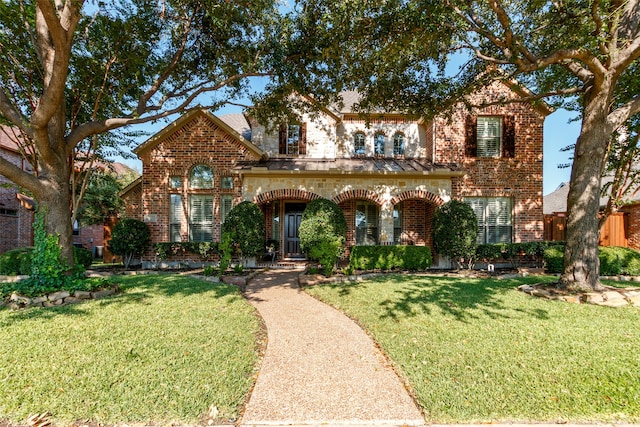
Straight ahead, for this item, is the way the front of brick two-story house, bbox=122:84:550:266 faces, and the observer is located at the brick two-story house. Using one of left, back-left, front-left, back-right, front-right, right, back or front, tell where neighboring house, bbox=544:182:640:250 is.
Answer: left

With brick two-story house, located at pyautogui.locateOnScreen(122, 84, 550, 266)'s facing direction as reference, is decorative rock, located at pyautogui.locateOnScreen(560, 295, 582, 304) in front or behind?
in front

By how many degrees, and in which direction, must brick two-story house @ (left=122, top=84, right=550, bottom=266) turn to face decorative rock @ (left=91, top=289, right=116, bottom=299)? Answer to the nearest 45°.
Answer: approximately 45° to its right

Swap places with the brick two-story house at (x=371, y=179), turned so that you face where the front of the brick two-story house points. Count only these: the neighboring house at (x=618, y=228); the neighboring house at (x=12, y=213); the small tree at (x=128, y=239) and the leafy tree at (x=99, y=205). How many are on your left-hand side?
1

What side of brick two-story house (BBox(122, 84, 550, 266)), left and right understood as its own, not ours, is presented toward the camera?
front

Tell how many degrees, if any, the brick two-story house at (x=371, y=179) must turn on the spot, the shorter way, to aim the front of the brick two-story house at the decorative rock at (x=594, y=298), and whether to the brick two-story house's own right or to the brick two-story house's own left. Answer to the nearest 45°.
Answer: approximately 45° to the brick two-story house's own left

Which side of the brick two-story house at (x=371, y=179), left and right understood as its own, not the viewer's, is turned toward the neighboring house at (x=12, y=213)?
right

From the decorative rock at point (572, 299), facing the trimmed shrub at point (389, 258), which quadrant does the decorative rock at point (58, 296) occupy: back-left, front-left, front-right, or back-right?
front-left

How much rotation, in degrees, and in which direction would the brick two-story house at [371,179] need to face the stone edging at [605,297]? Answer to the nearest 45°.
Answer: approximately 45° to its left

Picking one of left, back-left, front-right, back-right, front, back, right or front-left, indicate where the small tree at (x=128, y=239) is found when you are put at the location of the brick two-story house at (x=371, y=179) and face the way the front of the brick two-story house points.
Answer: right
